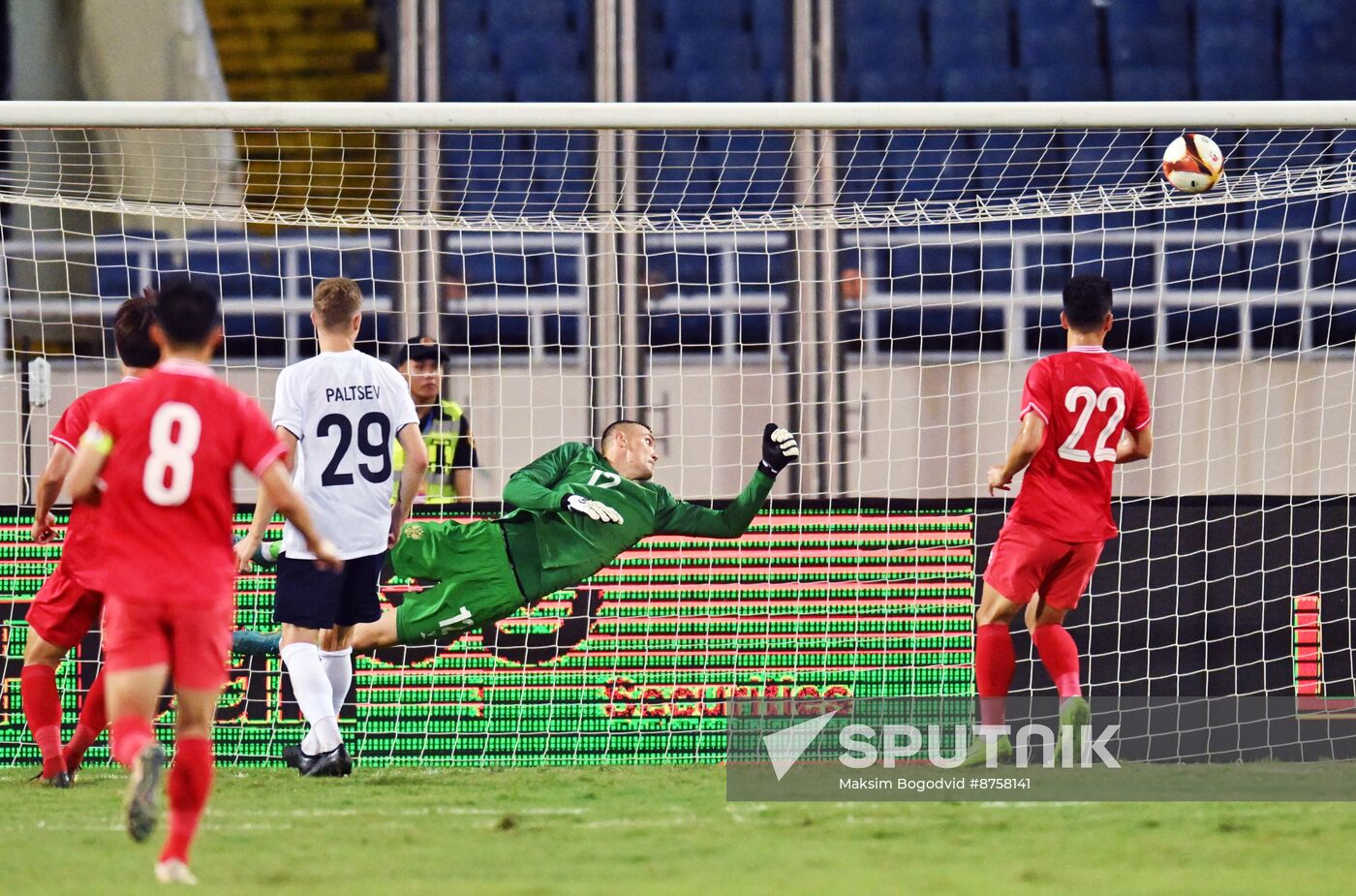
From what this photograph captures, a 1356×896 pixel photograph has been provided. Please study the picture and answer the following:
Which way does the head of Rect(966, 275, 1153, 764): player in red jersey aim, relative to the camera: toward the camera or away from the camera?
away from the camera

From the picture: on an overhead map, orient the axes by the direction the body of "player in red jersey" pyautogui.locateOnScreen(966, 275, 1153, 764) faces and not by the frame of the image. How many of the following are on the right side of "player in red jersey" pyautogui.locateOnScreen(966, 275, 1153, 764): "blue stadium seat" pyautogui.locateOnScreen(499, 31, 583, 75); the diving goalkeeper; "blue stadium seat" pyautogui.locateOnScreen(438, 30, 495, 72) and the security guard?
0

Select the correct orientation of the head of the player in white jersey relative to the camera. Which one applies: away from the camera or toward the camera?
away from the camera

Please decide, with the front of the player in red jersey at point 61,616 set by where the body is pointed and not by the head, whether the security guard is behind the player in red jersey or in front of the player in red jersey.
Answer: in front

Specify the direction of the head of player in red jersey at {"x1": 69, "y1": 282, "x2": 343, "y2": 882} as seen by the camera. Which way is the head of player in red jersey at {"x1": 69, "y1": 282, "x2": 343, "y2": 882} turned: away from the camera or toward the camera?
away from the camera

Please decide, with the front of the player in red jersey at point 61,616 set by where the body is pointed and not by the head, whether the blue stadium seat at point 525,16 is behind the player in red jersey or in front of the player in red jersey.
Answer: in front

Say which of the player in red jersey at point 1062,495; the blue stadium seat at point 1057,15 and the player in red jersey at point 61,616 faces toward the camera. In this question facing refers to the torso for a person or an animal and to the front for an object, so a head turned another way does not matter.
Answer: the blue stadium seat

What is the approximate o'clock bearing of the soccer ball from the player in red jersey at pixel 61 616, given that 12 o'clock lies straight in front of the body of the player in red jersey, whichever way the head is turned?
The soccer ball is roughly at 2 o'clock from the player in red jersey.

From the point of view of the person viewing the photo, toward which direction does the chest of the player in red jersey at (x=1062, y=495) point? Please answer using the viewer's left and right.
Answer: facing away from the viewer

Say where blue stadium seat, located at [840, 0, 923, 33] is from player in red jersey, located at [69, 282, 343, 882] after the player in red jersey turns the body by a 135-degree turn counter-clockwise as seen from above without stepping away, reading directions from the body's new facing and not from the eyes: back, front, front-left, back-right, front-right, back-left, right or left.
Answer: back

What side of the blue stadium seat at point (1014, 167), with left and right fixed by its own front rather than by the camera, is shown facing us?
front

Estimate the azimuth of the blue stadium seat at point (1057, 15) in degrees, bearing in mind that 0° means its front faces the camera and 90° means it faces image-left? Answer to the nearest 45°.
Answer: approximately 0°

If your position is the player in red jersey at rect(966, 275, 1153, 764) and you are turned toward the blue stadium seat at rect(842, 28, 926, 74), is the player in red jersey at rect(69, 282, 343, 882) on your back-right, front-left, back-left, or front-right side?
back-left

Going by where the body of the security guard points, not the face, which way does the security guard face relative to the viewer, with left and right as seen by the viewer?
facing the viewer

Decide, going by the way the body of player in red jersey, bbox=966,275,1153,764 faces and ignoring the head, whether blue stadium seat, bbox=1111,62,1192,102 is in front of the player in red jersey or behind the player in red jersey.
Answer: in front

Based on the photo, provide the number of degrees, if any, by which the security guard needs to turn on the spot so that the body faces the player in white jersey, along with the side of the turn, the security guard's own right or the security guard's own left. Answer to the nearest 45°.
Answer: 0° — they already face them

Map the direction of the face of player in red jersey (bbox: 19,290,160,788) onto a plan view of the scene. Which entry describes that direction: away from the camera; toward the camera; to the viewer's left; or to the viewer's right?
away from the camera

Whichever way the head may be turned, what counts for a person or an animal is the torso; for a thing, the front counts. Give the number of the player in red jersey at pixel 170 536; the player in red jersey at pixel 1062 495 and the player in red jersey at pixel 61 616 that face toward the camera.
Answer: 0

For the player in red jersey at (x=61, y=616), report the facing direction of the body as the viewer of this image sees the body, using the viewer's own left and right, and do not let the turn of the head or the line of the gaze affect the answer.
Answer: facing away from the viewer and to the right of the viewer

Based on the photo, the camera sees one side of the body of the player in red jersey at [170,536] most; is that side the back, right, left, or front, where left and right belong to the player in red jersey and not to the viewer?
back

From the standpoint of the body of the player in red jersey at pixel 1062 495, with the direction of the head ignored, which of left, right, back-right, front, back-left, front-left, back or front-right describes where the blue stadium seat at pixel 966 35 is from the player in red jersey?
front
